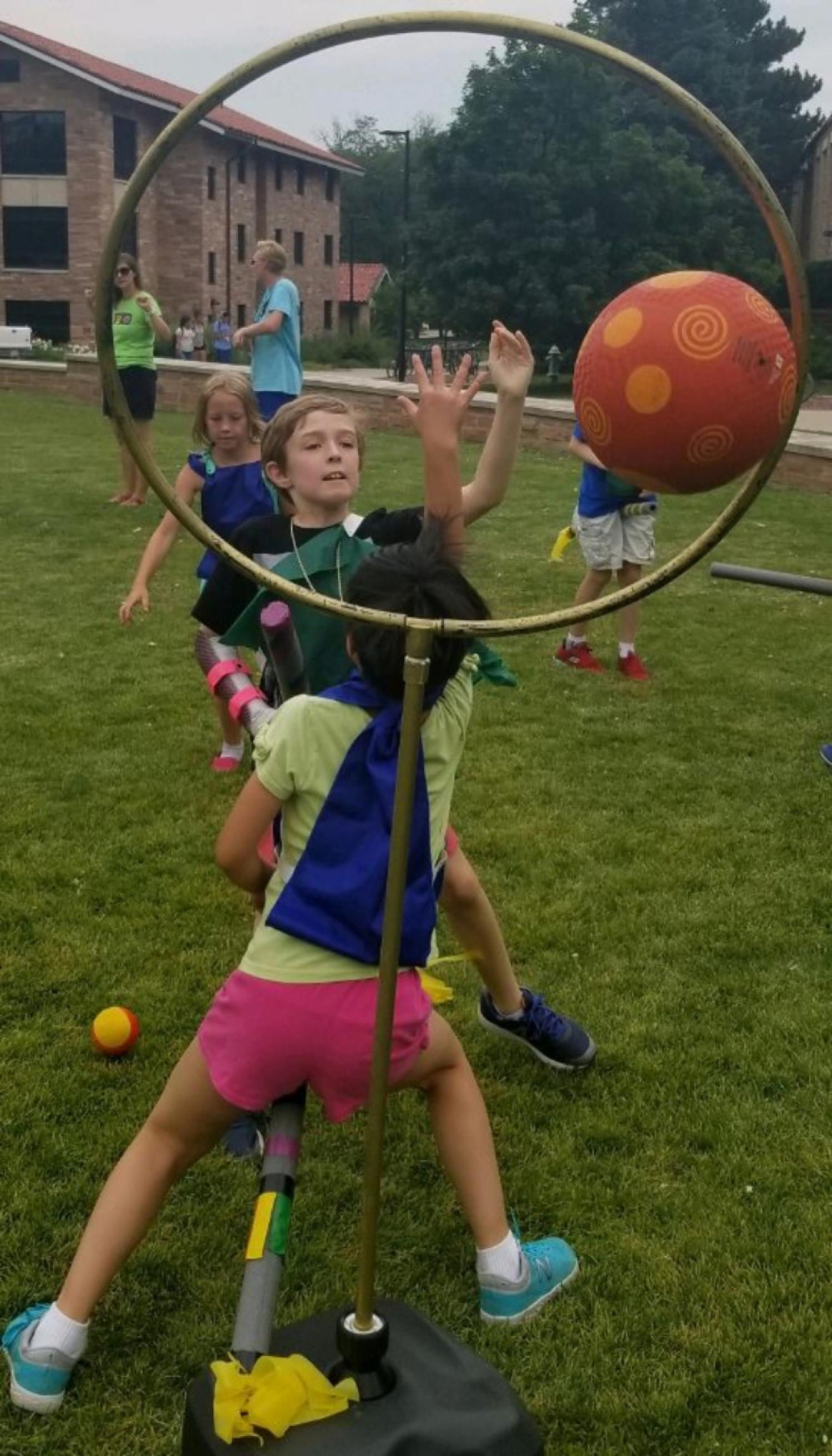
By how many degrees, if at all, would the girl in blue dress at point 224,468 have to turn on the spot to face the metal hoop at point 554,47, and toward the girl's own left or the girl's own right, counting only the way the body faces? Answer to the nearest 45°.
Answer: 0° — they already face it

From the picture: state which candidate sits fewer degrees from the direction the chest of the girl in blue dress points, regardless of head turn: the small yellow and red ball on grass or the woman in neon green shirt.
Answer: the small yellow and red ball on grass

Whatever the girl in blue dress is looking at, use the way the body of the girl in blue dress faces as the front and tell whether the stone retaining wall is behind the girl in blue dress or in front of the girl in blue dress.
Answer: behind

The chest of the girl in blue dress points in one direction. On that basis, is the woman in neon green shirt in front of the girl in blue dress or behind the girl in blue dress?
behind

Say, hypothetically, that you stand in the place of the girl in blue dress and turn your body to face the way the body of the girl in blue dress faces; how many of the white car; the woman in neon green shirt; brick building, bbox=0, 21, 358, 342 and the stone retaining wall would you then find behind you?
4

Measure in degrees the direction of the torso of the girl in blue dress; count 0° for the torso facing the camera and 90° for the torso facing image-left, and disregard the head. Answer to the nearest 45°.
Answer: approximately 0°

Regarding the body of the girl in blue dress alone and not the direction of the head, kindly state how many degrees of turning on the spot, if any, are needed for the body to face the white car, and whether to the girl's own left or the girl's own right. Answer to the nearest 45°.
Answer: approximately 180°

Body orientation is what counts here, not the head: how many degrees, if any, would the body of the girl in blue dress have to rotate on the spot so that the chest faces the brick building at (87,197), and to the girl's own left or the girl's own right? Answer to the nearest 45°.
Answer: approximately 180°

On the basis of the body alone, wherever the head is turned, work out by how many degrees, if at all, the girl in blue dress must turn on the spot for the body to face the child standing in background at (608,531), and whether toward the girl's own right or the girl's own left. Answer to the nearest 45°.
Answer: approximately 135° to the girl's own left

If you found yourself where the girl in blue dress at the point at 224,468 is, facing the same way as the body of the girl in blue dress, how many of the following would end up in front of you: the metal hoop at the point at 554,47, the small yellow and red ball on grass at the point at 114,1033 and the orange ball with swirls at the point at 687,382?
3

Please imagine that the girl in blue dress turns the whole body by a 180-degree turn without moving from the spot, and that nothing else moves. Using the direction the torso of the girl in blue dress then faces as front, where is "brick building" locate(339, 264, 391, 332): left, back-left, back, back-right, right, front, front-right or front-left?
front
